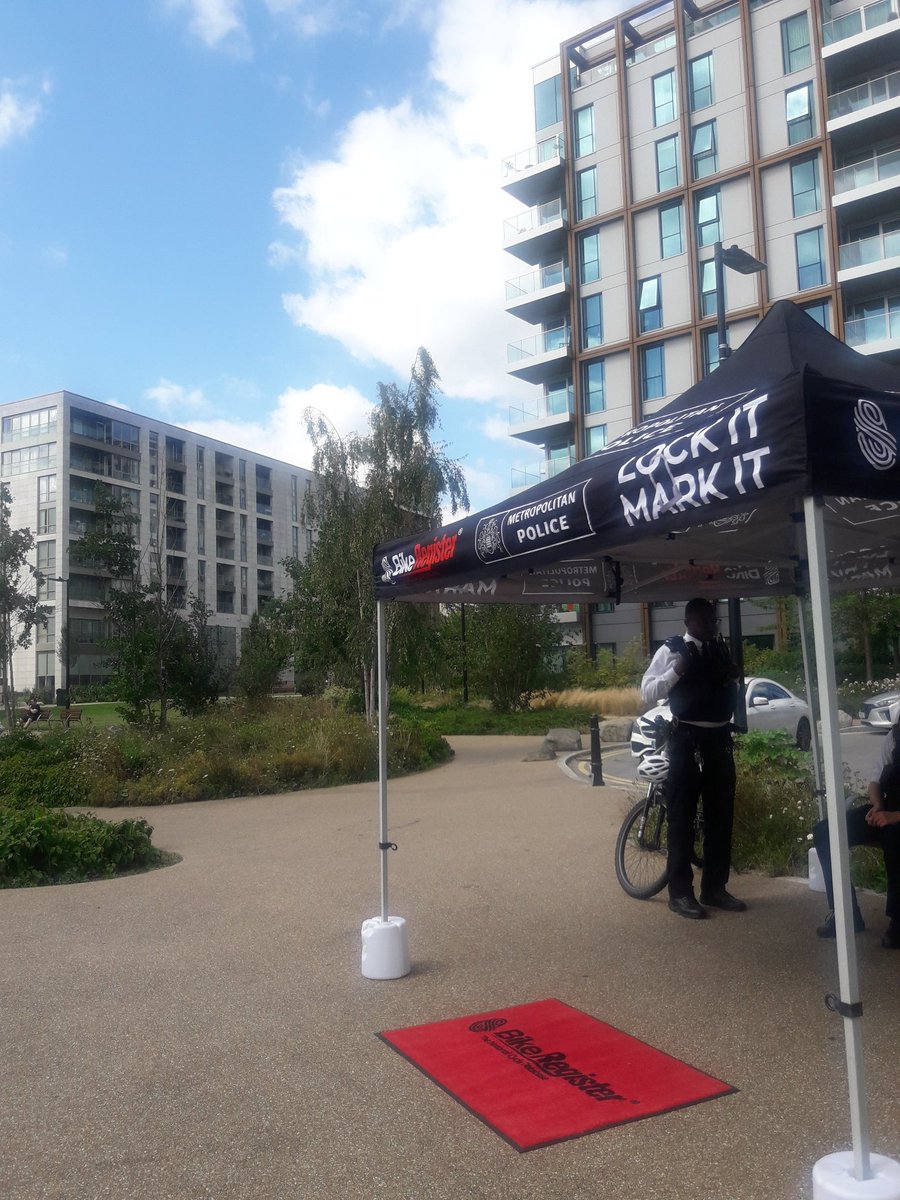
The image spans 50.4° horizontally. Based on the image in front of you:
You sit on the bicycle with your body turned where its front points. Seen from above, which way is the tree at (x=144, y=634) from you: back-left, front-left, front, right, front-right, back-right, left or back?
right

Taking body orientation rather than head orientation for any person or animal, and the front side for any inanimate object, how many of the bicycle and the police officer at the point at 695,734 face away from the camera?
0

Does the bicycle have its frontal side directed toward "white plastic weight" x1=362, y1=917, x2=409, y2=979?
yes

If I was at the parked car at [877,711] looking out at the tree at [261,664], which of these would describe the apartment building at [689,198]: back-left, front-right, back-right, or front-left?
front-right

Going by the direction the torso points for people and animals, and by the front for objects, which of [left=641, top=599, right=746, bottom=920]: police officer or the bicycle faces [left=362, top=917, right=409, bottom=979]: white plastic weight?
the bicycle

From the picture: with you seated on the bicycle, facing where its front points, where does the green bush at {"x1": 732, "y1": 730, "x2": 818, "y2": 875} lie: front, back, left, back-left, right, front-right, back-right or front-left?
back

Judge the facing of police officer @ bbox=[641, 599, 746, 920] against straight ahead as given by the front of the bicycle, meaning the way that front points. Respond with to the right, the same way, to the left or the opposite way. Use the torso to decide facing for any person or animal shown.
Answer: to the left

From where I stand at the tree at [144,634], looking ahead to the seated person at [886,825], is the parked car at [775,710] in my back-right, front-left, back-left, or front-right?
front-left

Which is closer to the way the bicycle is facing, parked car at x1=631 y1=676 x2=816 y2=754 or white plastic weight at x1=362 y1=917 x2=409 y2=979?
the white plastic weight

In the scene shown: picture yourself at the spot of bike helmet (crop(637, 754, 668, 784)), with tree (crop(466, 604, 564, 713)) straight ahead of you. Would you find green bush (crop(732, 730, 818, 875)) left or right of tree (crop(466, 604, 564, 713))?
right

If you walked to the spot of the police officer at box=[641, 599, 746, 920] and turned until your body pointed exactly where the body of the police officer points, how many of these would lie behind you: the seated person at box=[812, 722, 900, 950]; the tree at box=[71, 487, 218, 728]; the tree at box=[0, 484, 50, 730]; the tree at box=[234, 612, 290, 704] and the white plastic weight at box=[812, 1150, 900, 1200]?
3

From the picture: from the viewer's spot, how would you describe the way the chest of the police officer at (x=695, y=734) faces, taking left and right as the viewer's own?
facing the viewer and to the right of the viewer
